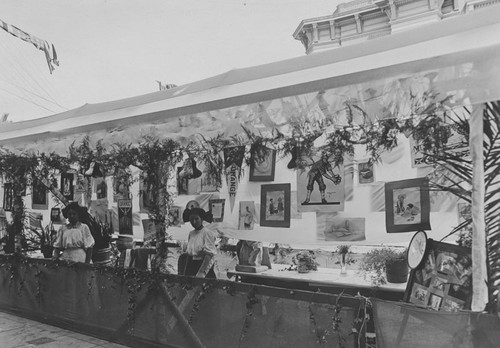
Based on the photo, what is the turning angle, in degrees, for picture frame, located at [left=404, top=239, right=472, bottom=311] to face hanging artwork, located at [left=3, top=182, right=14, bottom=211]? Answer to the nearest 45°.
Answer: approximately 90° to its right

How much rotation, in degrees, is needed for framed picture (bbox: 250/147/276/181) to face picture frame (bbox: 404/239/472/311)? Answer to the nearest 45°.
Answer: approximately 45° to its left

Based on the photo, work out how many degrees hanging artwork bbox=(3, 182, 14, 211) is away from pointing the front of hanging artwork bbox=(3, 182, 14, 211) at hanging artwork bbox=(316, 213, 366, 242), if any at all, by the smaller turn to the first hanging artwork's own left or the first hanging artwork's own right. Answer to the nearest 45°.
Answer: approximately 45° to the first hanging artwork's own left

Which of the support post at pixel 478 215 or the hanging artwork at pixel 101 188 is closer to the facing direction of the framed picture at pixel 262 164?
the support post

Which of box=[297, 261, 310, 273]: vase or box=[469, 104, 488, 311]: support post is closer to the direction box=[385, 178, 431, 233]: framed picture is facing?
the support post

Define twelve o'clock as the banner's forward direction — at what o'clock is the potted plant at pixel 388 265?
The potted plant is roughly at 9 o'clock from the banner.
